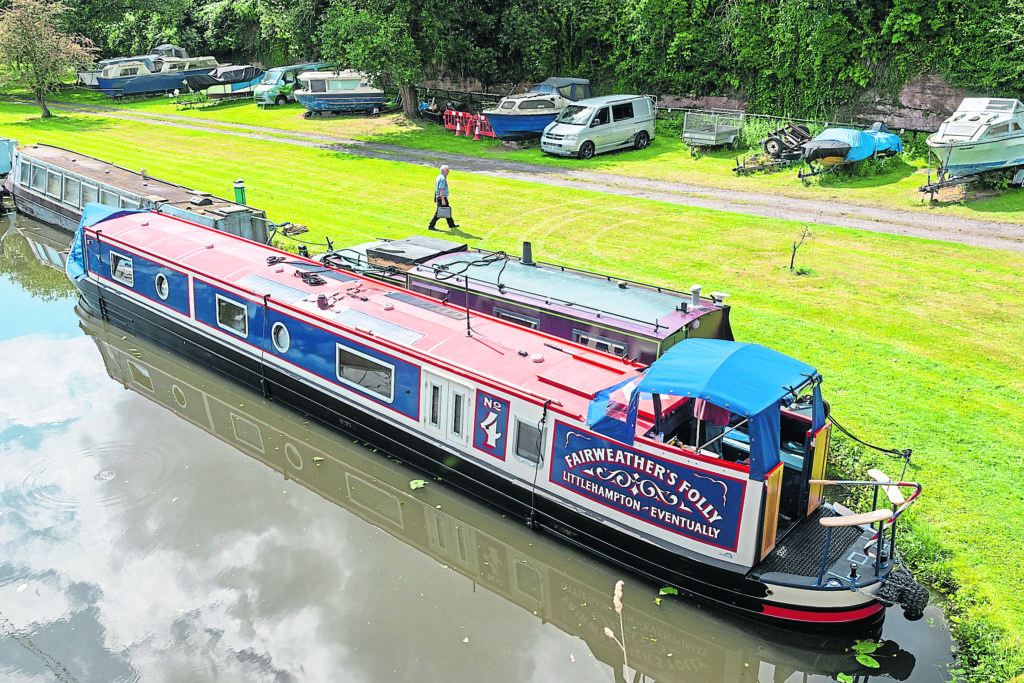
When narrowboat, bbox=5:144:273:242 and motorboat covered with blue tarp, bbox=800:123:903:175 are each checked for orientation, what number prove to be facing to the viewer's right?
0

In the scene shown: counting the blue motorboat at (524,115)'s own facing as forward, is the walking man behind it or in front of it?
in front

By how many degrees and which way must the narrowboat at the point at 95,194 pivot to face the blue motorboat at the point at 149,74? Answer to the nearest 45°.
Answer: approximately 45° to its right

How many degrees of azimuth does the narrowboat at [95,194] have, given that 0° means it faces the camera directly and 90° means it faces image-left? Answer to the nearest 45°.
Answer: approximately 135°

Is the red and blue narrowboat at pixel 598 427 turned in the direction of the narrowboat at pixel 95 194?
yes

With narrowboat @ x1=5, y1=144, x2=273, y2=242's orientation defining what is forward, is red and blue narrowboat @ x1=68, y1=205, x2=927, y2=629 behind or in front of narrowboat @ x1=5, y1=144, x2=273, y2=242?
behind

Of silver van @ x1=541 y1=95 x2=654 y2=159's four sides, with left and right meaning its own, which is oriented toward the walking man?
front

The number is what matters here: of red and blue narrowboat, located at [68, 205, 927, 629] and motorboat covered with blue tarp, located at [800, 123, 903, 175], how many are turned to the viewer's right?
0

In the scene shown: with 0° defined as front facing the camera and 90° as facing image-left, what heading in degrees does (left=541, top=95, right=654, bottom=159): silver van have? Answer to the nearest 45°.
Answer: approximately 45°

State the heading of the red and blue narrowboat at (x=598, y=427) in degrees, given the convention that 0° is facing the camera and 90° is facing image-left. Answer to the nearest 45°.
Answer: approximately 135°
